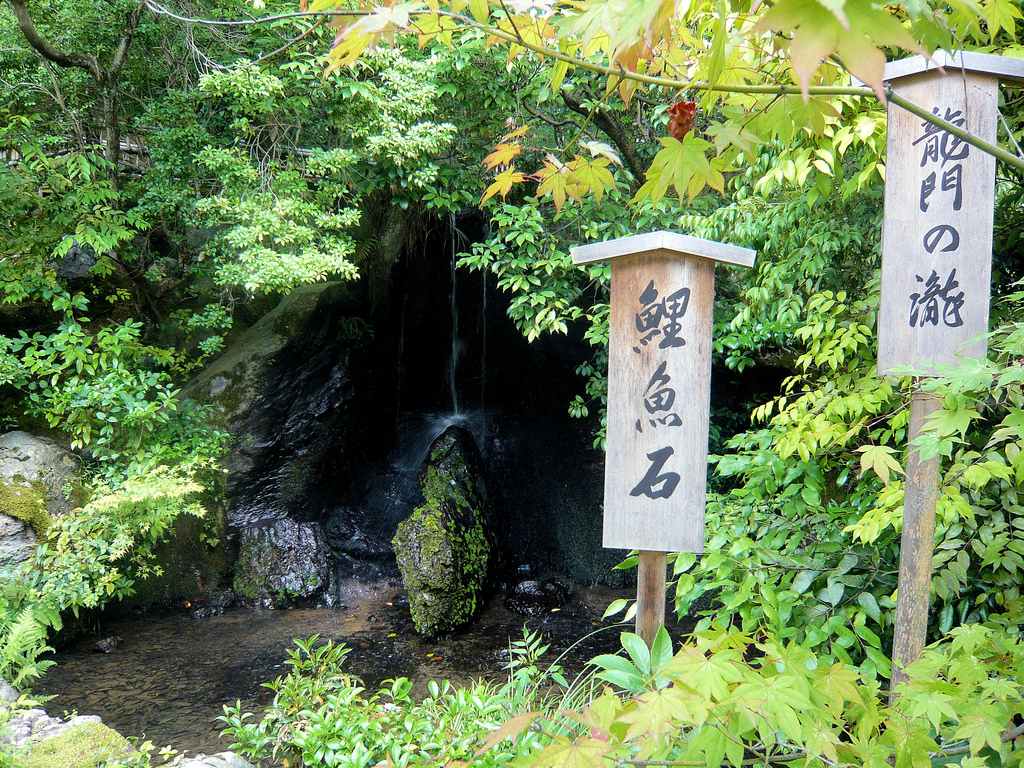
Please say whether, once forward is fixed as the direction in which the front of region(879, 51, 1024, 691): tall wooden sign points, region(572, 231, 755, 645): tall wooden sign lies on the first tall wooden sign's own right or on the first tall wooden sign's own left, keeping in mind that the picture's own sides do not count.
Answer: on the first tall wooden sign's own right

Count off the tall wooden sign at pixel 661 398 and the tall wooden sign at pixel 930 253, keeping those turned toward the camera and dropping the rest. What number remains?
2

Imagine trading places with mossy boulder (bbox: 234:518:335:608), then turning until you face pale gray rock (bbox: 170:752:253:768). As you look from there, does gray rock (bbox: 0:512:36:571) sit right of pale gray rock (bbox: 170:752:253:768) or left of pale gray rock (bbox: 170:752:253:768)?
right

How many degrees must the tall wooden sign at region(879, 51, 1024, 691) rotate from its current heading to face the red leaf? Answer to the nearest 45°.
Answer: approximately 45° to its right

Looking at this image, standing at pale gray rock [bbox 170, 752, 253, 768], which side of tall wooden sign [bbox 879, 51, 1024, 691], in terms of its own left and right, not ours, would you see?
right

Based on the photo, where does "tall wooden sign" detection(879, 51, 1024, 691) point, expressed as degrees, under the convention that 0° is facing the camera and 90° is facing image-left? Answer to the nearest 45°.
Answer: approximately 0°

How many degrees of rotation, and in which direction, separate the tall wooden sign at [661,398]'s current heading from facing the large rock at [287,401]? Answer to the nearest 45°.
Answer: approximately 135° to its right

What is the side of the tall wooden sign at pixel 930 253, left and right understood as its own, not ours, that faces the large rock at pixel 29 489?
right

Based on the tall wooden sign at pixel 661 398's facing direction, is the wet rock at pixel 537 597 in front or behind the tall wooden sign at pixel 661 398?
behind
